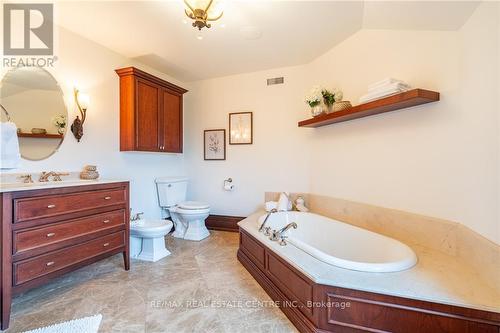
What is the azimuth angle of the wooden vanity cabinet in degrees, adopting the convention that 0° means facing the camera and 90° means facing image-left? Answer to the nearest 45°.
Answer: approximately 315°

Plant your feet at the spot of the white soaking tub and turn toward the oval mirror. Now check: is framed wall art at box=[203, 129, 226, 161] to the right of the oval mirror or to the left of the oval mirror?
right

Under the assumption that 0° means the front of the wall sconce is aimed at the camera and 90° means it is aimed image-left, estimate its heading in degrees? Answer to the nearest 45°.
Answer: approximately 315°

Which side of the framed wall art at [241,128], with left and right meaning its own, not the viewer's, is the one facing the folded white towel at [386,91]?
left

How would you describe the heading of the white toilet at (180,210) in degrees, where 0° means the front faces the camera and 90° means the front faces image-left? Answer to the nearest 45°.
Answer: approximately 315°

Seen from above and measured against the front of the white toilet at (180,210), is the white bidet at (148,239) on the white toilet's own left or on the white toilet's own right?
on the white toilet's own right
